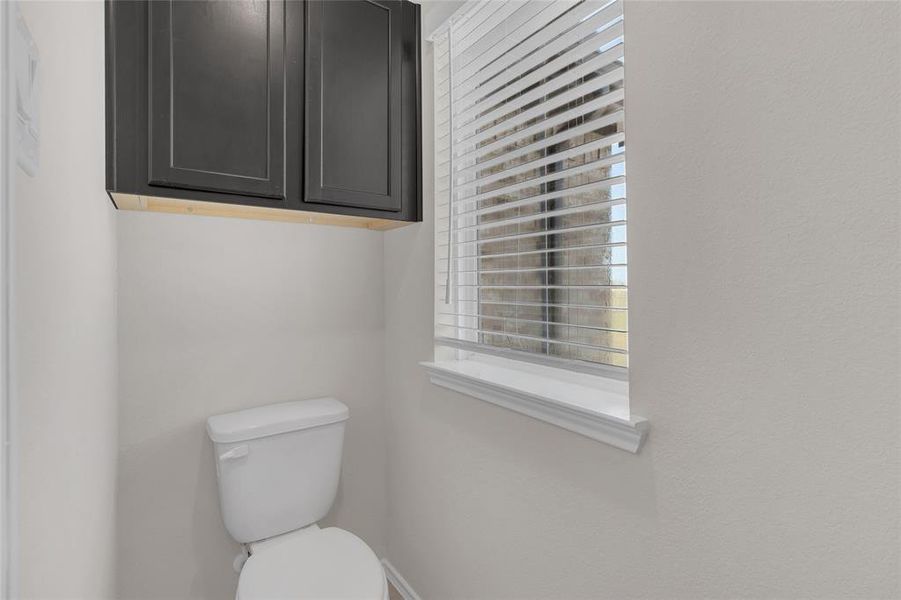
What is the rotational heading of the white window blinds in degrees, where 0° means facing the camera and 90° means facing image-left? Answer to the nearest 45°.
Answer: approximately 45°
